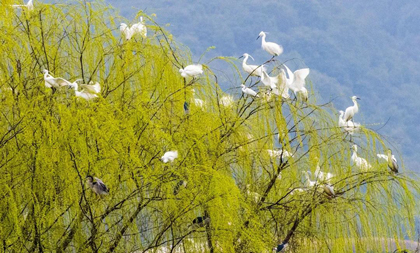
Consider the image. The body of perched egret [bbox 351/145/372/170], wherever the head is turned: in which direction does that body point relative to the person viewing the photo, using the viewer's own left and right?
facing to the left of the viewer

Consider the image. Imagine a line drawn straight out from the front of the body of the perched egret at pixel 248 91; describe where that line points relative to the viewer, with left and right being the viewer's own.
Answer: facing to the left of the viewer

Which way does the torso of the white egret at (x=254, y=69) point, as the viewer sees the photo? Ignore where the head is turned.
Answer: to the viewer's left

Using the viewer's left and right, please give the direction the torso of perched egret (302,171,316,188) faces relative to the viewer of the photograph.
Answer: facing to the left of the viewer

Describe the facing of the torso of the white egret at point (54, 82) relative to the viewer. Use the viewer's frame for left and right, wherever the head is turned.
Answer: facing to the left of the viewer

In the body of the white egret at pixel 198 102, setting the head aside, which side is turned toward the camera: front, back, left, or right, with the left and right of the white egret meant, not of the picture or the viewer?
left

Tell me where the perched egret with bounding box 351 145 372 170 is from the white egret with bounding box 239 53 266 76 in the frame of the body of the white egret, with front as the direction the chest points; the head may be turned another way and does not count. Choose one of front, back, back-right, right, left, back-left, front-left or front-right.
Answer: back-right

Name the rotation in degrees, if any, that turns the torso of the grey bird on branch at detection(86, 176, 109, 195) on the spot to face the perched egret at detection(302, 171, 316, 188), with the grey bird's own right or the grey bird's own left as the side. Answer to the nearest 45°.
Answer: approximately 135° to the grey bird's own right
